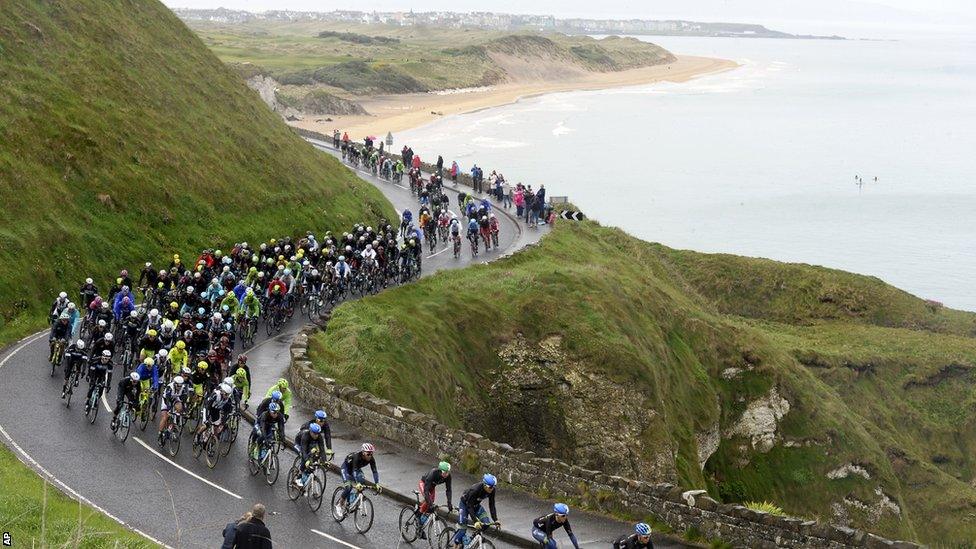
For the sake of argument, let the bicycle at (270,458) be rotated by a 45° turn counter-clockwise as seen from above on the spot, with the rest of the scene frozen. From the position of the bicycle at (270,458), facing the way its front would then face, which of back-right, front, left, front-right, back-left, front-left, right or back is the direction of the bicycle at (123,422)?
back-left

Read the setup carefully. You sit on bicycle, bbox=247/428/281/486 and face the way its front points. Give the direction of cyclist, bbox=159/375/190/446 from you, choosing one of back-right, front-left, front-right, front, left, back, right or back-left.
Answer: back

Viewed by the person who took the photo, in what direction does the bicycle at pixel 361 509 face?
facing the viewer and to the right of the viewer

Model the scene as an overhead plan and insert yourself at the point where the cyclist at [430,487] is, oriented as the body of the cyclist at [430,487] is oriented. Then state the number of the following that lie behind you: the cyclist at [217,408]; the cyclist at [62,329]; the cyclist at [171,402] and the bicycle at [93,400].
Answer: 4

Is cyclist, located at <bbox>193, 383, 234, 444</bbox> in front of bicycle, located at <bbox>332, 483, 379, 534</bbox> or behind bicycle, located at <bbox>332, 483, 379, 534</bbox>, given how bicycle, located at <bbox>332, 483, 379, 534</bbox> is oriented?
behind

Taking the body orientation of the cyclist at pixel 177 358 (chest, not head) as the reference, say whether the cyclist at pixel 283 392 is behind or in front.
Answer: in front

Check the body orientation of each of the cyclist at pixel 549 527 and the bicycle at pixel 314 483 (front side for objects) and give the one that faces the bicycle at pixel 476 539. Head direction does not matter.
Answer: the bicycle at pixel 314 483

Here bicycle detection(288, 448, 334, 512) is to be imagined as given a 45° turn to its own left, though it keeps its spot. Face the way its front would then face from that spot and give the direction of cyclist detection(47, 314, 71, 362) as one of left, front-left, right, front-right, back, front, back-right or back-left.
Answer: back-left

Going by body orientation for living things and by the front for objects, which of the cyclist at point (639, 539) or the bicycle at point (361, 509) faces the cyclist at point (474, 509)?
the bicycle

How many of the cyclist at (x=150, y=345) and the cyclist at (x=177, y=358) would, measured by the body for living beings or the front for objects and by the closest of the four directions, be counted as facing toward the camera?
2

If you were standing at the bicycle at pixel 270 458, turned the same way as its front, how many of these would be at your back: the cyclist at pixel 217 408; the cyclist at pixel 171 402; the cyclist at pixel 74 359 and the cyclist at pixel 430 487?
3

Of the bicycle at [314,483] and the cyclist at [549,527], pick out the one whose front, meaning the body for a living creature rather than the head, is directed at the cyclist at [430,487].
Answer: the bicycle

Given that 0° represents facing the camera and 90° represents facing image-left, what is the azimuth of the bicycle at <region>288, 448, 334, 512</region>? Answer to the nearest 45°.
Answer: approximately 315°

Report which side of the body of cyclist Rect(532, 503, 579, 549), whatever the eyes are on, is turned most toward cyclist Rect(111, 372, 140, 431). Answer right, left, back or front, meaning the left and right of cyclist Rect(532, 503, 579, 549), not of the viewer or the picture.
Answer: back

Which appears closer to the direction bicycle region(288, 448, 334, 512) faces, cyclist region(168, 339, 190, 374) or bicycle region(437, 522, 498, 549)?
the bicycle

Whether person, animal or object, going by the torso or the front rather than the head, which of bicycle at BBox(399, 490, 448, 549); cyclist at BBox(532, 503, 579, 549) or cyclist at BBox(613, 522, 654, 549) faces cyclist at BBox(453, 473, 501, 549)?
the bicycle

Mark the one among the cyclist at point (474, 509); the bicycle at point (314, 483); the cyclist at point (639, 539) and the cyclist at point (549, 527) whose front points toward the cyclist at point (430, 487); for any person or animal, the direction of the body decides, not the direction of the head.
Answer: the bicycle

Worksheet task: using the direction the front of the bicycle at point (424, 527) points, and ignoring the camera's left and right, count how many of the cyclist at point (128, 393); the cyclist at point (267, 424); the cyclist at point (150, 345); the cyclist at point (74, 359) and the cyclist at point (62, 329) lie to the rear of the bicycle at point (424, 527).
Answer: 5
